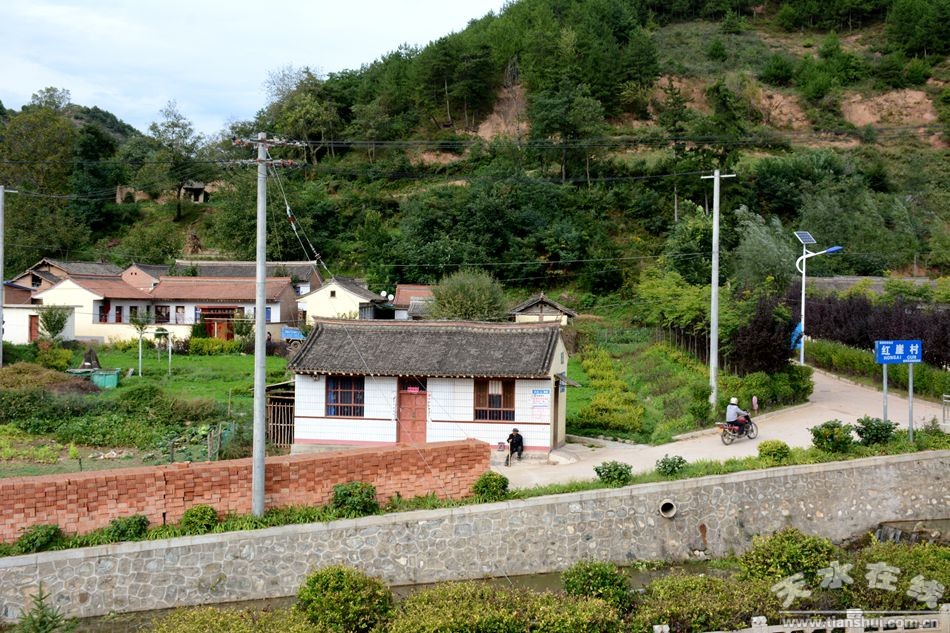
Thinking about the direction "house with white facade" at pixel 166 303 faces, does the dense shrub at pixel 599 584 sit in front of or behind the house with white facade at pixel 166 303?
in front

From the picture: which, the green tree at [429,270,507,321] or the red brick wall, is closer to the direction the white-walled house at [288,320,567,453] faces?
the red brick wall

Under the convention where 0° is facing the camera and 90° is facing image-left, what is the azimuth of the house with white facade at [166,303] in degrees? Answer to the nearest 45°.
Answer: approximately 0°

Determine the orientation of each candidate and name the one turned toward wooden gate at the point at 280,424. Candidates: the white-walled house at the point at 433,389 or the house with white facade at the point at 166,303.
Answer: the house with white facade

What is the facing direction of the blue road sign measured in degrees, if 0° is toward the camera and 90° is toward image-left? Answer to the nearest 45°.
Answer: approximately 0°

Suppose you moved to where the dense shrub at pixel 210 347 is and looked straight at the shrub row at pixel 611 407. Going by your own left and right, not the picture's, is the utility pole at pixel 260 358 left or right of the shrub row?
right

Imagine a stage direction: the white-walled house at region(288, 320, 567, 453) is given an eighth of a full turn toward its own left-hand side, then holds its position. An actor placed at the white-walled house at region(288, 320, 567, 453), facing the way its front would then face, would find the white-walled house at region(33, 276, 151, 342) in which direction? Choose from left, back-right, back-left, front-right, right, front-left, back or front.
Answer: back

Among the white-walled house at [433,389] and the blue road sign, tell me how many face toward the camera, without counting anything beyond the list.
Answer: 2

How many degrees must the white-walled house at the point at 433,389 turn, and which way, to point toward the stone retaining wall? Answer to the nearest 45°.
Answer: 0° — it already faces it

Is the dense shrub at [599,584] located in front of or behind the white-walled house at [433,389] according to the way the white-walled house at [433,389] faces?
in front

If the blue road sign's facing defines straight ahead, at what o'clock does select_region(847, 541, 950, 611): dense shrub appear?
The dense shrub is roughly at 12 o'clock from the blue road sign.
